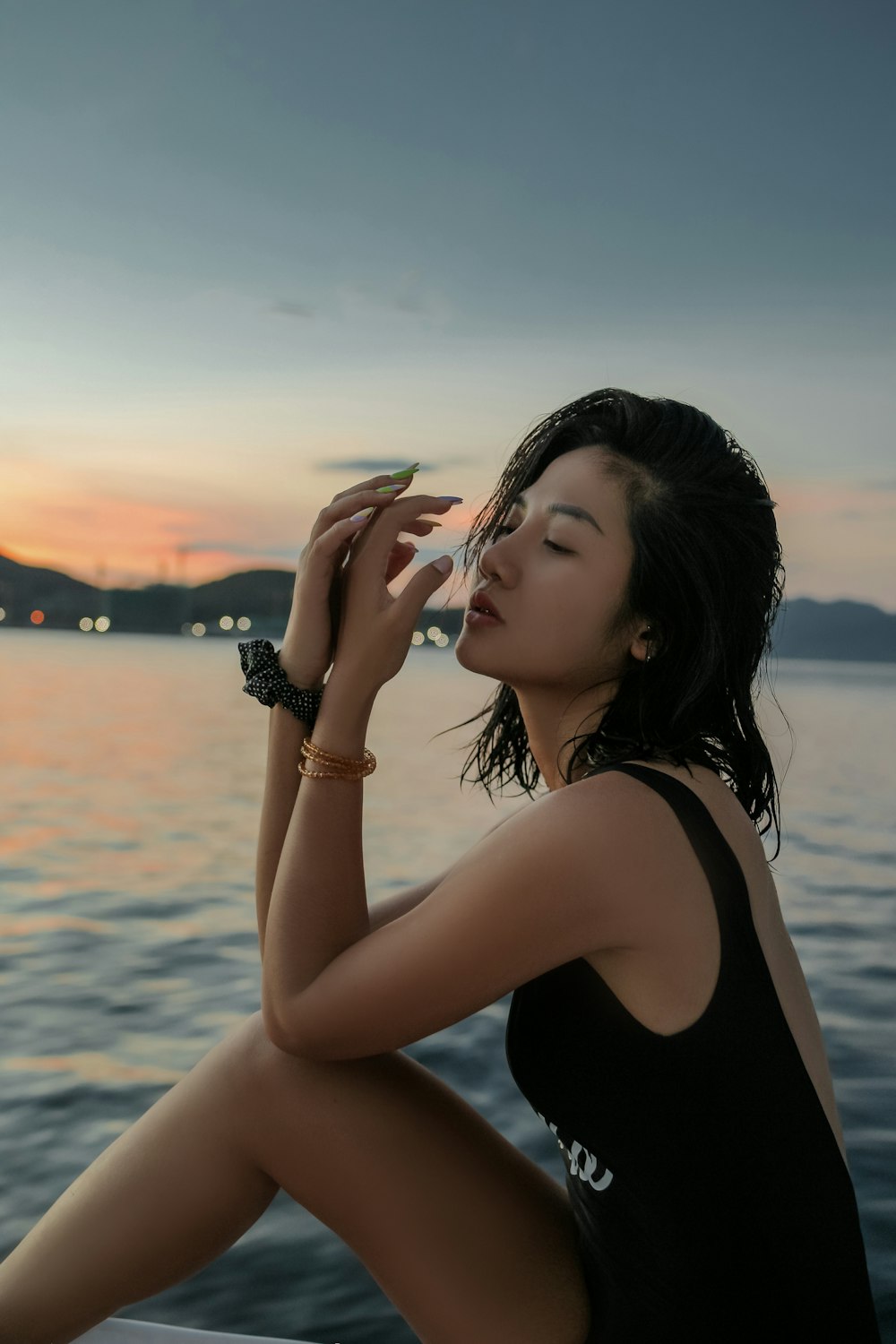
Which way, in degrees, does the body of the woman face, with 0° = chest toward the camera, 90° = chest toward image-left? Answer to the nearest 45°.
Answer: approximately 90°
